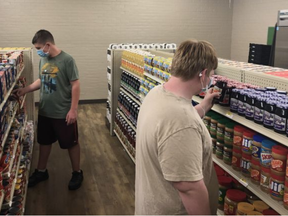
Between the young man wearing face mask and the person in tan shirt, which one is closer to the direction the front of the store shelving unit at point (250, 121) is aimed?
the person in tan shirt

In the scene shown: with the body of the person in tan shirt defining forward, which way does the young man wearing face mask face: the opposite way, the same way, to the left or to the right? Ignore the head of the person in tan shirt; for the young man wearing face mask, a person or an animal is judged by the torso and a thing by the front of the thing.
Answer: the opposite way

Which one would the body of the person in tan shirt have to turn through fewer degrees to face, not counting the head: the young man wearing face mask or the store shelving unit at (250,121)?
the store shelving unit

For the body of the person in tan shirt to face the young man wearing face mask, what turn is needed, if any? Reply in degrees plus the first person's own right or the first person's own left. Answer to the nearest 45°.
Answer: approximately 90° to the first person's own left

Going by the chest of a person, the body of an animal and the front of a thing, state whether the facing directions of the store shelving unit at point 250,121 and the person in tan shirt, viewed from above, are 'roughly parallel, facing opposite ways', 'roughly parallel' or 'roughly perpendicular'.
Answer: roughly parallel, facing opposite ways

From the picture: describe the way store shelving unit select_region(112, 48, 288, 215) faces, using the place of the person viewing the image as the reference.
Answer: facing the viewer and to the left of the viewer

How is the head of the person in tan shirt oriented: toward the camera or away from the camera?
away from the camera

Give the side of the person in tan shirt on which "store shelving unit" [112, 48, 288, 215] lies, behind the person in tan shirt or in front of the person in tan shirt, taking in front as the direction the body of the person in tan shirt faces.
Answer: in front

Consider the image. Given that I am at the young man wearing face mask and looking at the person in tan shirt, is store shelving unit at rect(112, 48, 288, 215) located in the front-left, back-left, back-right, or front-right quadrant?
front-left

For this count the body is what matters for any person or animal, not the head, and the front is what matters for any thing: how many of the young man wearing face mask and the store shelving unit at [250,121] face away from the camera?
0

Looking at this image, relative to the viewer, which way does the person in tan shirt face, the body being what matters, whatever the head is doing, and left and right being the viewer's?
facing away from the viewer and to the right of the viewer

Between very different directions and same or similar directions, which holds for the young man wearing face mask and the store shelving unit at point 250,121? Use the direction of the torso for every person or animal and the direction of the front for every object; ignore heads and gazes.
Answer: same or similar directions
